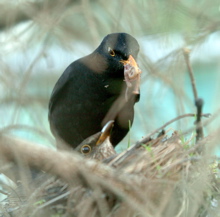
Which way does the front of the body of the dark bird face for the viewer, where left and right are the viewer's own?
facing the viewer and to the right of the viewer
